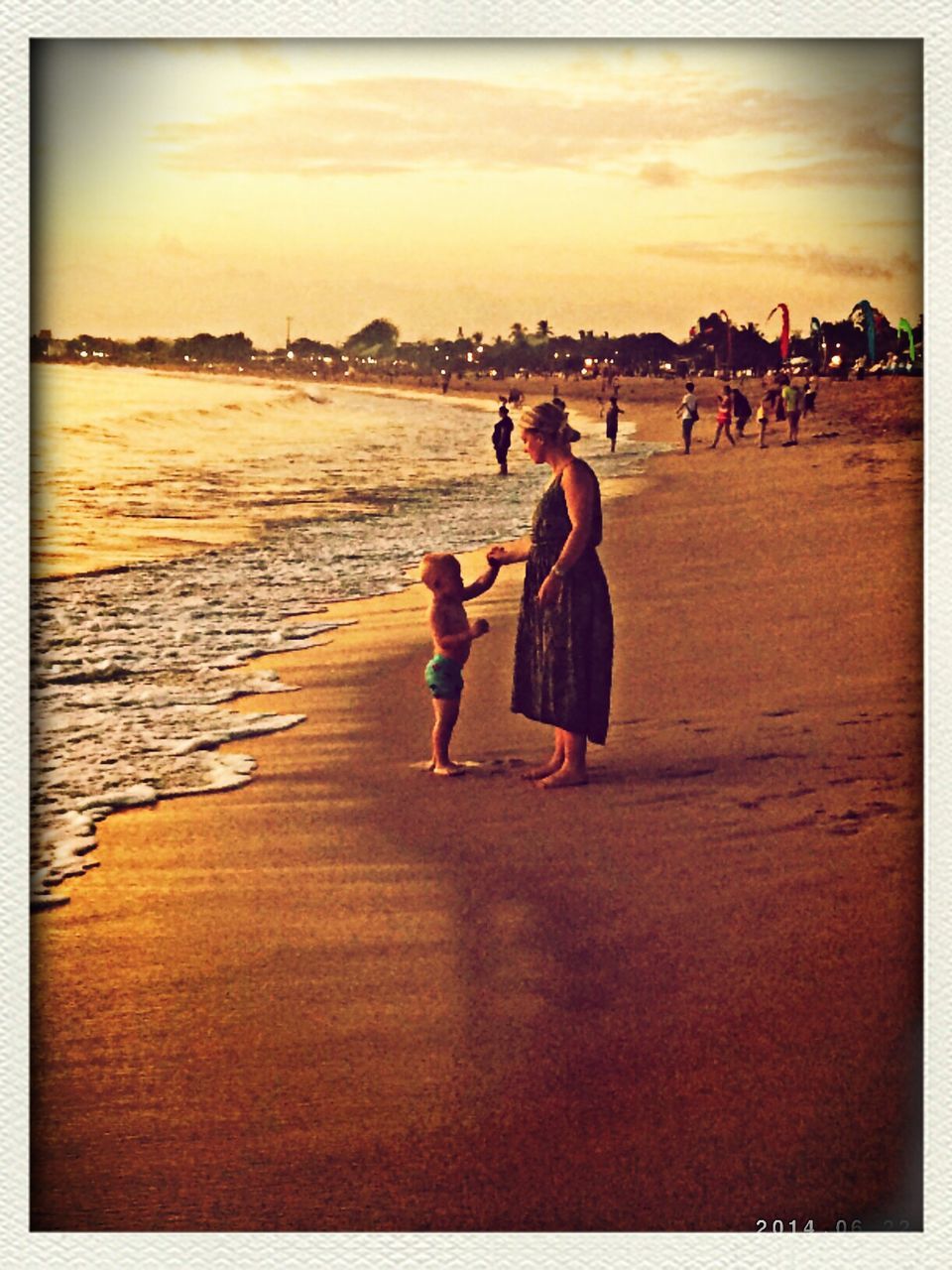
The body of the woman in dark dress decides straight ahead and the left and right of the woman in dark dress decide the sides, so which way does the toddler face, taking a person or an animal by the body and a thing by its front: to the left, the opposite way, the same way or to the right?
the opposite way

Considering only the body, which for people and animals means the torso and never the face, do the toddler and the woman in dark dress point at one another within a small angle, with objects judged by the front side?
yes

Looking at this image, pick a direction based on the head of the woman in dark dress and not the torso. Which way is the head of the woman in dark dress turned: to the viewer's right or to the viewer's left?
to the viewer's left

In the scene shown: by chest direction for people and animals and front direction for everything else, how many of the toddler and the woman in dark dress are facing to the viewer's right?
1

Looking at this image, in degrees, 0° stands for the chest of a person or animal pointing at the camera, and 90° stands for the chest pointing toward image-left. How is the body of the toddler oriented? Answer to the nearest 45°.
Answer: approximately 270°

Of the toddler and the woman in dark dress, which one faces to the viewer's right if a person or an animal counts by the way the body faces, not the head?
the toddler

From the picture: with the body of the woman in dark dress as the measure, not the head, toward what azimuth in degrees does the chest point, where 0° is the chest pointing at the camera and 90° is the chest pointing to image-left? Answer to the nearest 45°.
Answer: approximately 90°
